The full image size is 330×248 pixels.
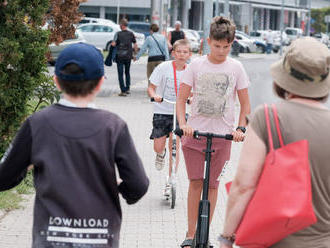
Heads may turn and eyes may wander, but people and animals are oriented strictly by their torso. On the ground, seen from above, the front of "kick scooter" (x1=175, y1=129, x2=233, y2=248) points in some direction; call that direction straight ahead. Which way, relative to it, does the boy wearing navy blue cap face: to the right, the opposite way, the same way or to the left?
the opposite way

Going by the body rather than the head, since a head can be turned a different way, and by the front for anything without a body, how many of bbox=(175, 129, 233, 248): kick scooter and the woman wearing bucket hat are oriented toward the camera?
1

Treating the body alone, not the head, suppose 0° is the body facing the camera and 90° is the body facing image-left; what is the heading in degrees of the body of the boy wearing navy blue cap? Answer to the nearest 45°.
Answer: approximately 180°

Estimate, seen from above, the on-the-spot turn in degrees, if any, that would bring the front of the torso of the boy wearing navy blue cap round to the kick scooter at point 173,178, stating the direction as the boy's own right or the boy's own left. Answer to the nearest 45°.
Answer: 0° — they already face it

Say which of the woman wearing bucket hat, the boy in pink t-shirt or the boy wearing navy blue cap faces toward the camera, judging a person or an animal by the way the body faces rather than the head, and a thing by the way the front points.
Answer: the boy in pink t-shirt

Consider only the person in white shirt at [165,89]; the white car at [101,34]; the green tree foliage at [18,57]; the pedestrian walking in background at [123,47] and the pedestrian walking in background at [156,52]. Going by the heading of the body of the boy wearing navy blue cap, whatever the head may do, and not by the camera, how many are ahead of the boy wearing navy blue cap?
5

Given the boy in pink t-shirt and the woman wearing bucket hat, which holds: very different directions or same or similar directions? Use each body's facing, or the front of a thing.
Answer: very different directions

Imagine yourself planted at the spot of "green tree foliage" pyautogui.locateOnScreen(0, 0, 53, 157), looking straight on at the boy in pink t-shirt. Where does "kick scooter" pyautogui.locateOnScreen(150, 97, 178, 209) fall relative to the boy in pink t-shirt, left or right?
left

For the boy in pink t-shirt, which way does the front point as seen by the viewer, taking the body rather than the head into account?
toward the camera

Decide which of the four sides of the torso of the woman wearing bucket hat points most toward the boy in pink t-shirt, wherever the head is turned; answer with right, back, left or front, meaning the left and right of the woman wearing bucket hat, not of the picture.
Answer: front

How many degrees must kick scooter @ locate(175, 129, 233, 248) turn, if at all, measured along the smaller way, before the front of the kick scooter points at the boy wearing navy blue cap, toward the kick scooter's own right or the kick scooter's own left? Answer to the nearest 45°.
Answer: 0° — it already faces them

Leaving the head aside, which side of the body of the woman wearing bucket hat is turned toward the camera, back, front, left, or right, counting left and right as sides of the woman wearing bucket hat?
back

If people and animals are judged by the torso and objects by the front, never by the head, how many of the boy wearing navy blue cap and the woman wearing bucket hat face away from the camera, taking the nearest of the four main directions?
2

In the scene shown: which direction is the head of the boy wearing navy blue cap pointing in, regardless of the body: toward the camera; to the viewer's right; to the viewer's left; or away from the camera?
away from the camera

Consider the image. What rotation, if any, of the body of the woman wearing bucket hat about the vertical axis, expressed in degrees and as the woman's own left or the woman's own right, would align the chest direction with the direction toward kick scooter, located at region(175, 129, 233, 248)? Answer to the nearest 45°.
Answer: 0° — they already face it
